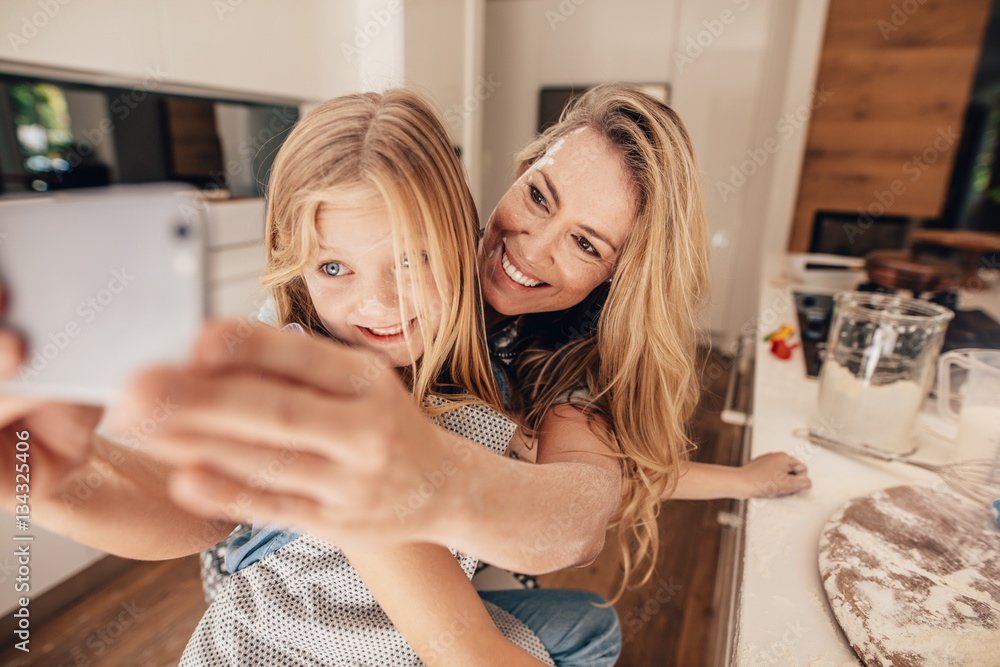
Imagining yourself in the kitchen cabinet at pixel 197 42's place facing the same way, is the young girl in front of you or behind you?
in front

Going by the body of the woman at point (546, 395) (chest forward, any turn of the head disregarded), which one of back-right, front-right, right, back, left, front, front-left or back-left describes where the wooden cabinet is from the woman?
back

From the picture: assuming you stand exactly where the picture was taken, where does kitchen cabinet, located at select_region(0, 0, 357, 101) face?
facing the viewer and to the right of the viewer

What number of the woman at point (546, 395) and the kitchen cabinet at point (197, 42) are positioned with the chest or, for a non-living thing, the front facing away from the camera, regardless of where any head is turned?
0

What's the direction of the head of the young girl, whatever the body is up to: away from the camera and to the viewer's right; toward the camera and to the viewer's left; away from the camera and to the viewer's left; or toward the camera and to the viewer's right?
toward the camera and to the viewer's left

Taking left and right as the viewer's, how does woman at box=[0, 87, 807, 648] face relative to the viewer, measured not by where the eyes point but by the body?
facing the viewer and to the left of the viewer

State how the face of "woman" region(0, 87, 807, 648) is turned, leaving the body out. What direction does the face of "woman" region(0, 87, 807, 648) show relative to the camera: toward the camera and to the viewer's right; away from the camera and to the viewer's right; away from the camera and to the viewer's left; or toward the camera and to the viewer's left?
toward the camera and to the viewer's left

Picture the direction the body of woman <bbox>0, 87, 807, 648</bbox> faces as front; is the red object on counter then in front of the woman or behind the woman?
behind
